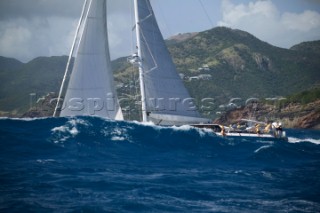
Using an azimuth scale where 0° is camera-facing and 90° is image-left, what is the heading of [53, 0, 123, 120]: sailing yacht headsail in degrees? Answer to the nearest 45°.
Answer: approximately 90°

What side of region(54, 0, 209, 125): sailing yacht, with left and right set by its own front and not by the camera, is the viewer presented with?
left
